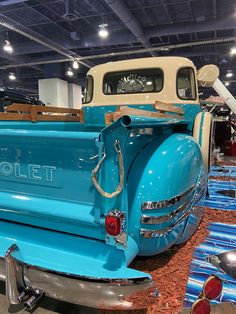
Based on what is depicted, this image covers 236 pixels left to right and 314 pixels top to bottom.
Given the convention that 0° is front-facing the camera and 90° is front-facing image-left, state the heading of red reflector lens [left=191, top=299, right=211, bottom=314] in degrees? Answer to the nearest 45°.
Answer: approximately 0°

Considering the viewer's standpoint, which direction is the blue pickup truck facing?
facing away from the viewer and to the right of the viewer

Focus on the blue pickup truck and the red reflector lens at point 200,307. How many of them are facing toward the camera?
1

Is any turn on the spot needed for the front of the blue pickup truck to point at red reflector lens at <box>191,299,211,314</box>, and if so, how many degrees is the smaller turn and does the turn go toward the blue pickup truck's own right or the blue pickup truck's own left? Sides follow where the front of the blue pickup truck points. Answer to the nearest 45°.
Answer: approximately 90° to the blue pickup truck's own right
